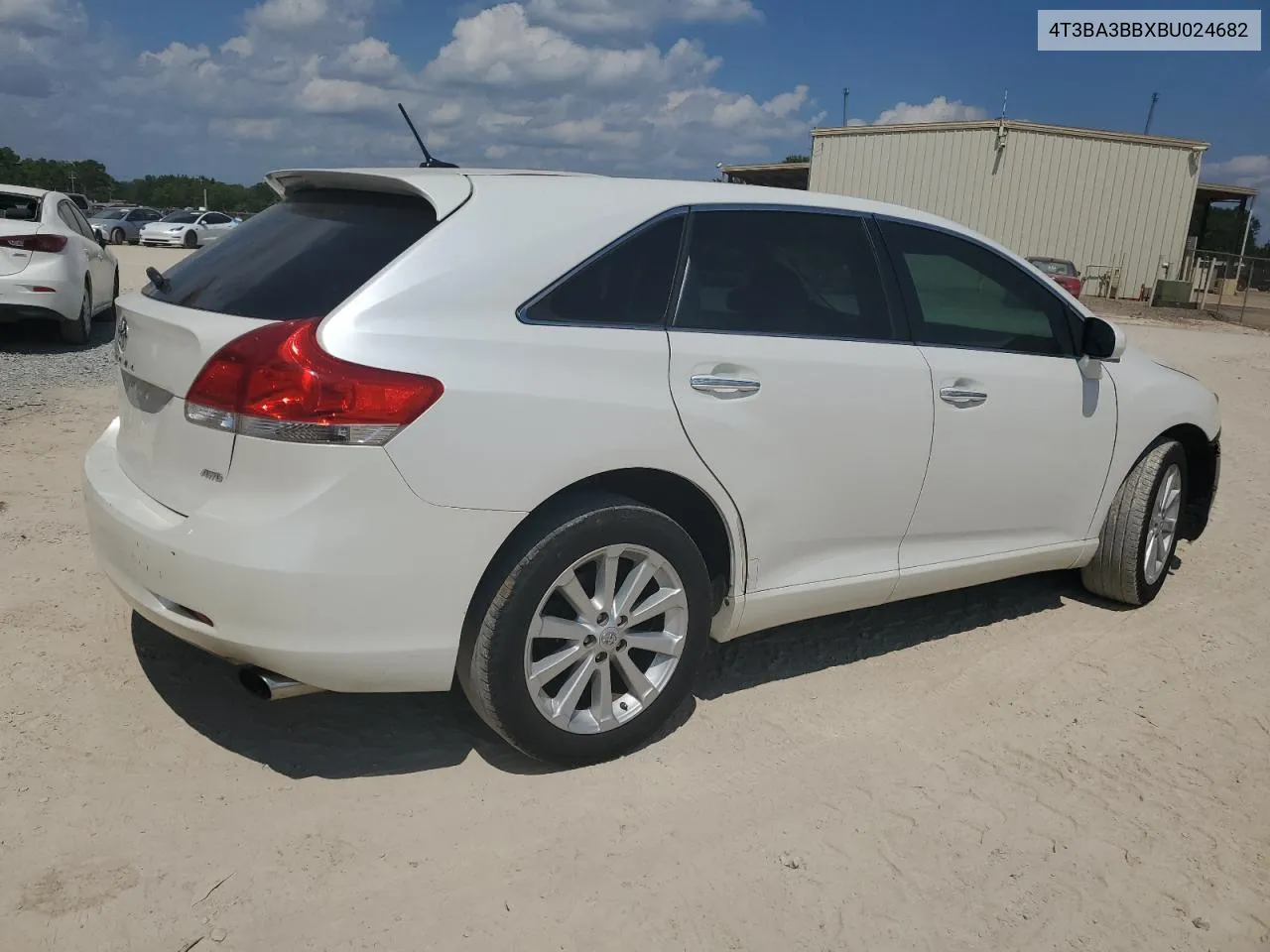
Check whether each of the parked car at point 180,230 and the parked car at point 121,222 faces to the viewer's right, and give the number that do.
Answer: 0

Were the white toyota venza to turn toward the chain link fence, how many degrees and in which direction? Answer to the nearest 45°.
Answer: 0° — it already faces it

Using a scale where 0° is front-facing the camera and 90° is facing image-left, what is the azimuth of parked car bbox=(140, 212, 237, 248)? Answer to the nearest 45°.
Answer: approximately 45°

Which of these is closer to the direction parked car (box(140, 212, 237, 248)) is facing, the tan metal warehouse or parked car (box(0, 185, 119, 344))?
the parked car

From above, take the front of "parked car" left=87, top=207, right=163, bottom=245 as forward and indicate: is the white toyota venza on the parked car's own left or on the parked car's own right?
on the parked car's own left

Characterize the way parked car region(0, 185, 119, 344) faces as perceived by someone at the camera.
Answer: facing away from the viewer and to the right of the viewer

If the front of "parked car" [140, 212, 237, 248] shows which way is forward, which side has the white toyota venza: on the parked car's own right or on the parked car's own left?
on the parked car's own left

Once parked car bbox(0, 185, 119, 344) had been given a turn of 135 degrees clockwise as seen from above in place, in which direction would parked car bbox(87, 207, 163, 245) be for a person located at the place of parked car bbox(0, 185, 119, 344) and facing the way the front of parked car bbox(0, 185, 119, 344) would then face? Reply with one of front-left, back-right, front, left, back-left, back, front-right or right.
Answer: back

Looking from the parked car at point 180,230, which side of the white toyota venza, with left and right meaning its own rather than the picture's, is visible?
left

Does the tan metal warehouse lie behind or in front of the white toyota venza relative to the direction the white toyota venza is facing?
in front

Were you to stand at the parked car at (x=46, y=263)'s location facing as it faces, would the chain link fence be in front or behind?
in front

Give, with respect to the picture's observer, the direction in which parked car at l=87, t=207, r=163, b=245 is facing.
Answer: facing the viewer and to the left of the viewer

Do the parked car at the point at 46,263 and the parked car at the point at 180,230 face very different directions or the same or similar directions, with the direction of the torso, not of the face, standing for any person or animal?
very different directions

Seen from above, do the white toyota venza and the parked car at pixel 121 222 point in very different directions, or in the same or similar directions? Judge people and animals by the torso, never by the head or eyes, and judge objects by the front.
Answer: very different directions

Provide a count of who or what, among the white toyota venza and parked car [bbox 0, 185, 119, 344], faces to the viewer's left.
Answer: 0
